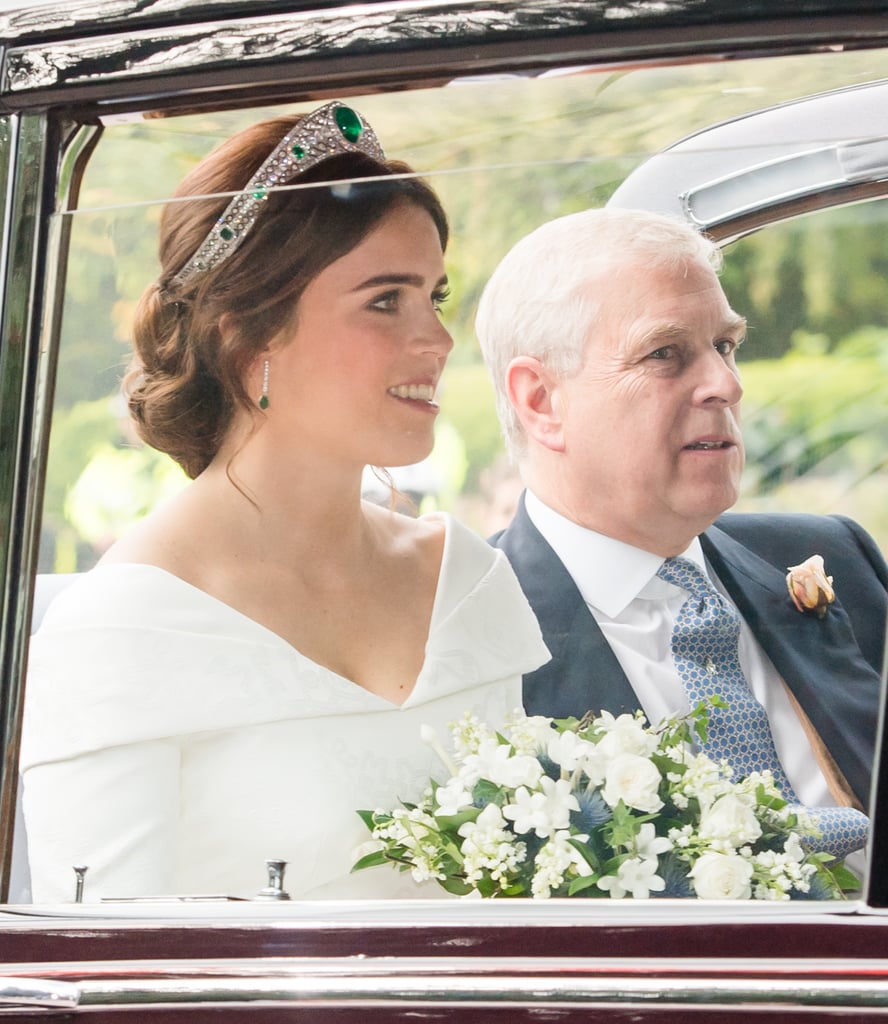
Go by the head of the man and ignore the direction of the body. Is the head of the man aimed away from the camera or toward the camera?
toward the camera

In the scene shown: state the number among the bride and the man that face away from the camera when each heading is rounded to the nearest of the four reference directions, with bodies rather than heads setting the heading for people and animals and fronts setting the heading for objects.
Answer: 0

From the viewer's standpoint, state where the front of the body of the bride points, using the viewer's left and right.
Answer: facing the viewer and to the right of the viewer

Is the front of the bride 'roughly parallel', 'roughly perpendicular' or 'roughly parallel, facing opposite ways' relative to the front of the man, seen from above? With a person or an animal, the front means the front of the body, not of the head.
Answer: roughly parallel
